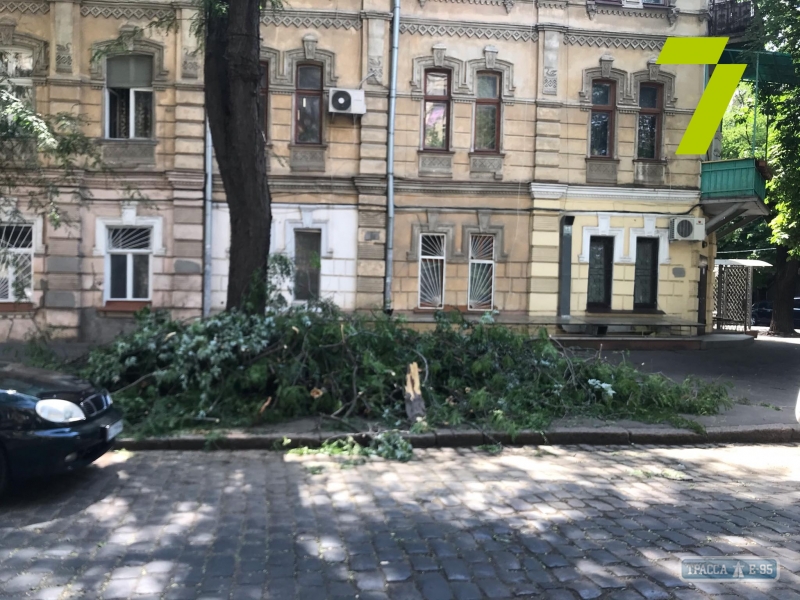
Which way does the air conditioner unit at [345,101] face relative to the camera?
toward the camera

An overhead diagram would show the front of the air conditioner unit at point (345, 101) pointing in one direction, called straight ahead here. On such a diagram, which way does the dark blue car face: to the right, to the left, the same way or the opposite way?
to the left

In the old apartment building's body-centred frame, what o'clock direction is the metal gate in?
The metal gate is roughly at 8 o'clock from the old apartment building.

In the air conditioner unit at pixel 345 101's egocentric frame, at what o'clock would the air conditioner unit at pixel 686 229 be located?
the air conditioner unit at pixel 686 229 is roughly at 9 o'clock from the air conditioner unit at pixel 345 101.

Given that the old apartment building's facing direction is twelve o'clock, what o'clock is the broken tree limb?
The broken tree limb is roughly at 12 o'clock from the old apartment building.

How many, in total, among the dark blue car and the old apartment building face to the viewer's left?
0

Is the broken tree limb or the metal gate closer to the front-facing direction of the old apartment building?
the broken tree limb

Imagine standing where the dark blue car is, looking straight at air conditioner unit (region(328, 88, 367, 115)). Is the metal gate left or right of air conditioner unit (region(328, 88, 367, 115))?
right

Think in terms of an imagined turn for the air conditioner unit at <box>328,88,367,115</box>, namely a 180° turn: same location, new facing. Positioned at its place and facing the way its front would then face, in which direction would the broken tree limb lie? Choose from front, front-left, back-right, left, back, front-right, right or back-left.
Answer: back

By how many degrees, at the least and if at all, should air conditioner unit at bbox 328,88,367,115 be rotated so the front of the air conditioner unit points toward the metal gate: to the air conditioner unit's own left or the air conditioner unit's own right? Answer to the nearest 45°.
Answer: approximately 135° to the air conditioner unit's own left

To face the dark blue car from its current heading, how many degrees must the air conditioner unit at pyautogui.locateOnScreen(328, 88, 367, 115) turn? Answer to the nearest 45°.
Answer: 0° — it already faces it

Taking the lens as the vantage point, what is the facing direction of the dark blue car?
facing the viewer and to the right of the viewer

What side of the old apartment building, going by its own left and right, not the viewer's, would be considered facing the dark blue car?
front

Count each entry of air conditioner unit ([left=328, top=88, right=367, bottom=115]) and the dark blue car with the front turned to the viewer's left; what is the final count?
0

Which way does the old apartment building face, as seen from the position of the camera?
facing the viewer

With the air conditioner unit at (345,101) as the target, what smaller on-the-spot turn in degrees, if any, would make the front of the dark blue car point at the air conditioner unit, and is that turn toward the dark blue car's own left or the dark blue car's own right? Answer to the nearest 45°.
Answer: approximately 90° to the dark blue car's own left
